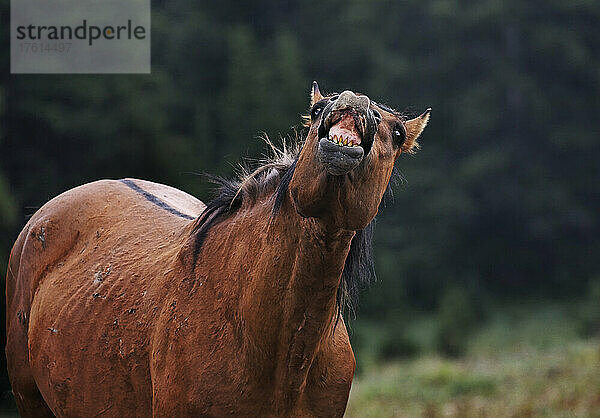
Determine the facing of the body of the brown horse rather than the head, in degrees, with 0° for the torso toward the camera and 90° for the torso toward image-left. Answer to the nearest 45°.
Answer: approximately 315°
